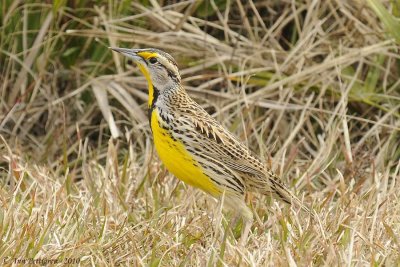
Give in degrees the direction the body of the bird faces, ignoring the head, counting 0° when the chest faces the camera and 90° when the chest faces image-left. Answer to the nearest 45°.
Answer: approximately 90°
